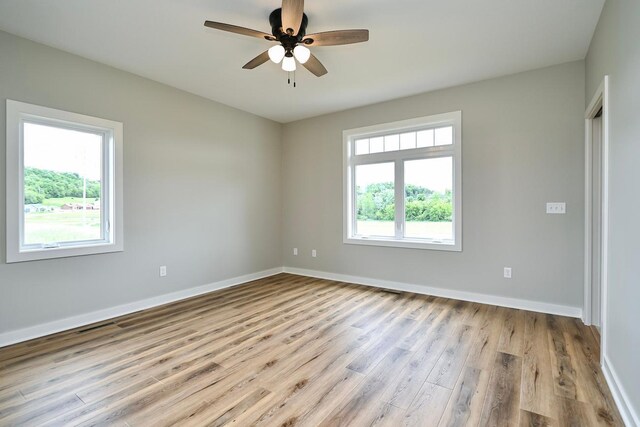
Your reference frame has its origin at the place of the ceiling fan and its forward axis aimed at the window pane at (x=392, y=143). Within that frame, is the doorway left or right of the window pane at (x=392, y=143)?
right

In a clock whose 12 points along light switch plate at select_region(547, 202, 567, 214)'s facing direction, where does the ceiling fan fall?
The ceiling fan is roughly at 1 o'clock from the light switch plate.

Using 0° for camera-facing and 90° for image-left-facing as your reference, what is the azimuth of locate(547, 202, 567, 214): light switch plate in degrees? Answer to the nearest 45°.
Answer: approximately 0°

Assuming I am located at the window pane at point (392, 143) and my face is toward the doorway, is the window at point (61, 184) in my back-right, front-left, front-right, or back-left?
back-right

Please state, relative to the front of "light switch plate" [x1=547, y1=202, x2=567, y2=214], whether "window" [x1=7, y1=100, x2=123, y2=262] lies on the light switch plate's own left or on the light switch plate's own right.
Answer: on the light switch plate's own right

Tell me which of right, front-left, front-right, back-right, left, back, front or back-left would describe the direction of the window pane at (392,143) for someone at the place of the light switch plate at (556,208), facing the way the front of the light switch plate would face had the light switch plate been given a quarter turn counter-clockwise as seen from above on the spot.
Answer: back
